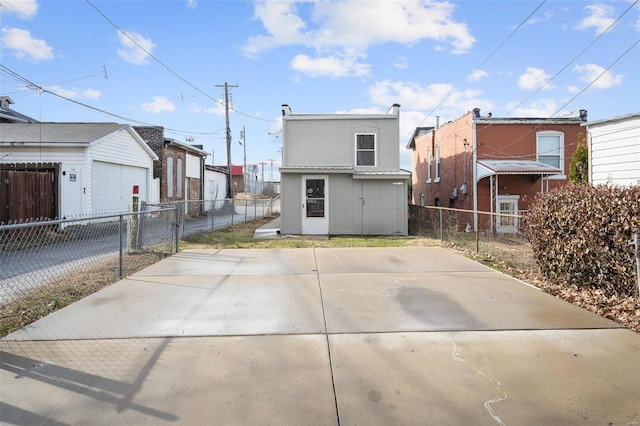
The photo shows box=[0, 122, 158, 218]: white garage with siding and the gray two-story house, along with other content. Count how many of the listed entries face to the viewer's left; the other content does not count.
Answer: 0

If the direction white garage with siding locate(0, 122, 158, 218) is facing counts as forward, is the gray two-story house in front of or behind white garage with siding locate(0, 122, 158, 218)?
in front

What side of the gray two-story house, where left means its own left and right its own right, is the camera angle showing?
front

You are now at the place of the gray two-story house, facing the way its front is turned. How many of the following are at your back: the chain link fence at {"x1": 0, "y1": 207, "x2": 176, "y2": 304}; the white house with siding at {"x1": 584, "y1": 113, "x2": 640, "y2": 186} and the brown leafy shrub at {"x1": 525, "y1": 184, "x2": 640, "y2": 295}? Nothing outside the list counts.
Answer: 0

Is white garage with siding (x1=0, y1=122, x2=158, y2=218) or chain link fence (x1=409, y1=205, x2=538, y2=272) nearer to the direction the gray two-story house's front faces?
the chain link fence

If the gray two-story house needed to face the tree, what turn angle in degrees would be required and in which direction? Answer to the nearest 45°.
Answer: approximately 90° to its left

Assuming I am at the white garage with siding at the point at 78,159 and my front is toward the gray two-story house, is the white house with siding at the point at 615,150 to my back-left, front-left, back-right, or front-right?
front-right

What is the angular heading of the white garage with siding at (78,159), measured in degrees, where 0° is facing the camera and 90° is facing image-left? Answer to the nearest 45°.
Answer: approximately 315°

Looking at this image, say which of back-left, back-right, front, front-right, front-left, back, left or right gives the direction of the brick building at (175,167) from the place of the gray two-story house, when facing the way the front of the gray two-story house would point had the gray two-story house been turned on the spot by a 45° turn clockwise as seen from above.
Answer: right

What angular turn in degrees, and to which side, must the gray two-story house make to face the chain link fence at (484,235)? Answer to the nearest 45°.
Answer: approximately 45° to its left

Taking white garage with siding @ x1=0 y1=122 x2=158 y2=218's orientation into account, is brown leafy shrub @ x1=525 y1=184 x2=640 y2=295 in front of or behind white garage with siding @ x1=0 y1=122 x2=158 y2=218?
in front

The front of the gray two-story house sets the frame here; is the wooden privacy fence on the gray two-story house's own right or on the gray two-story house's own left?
on the gray two-story house's own right
